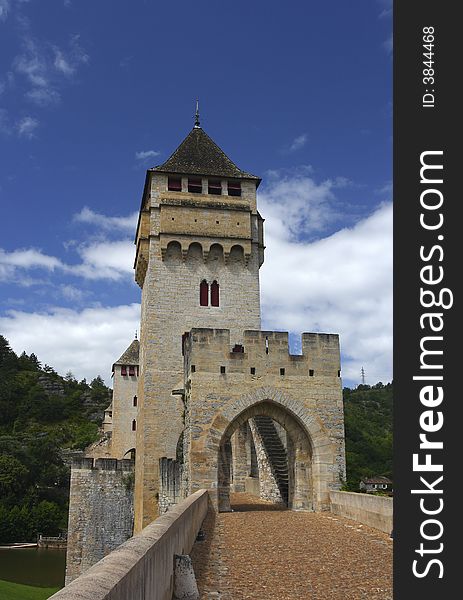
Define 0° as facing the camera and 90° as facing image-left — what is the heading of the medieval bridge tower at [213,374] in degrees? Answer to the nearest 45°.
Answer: approximately 0°

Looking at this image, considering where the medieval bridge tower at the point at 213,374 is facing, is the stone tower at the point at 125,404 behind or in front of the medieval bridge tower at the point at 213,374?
behind
